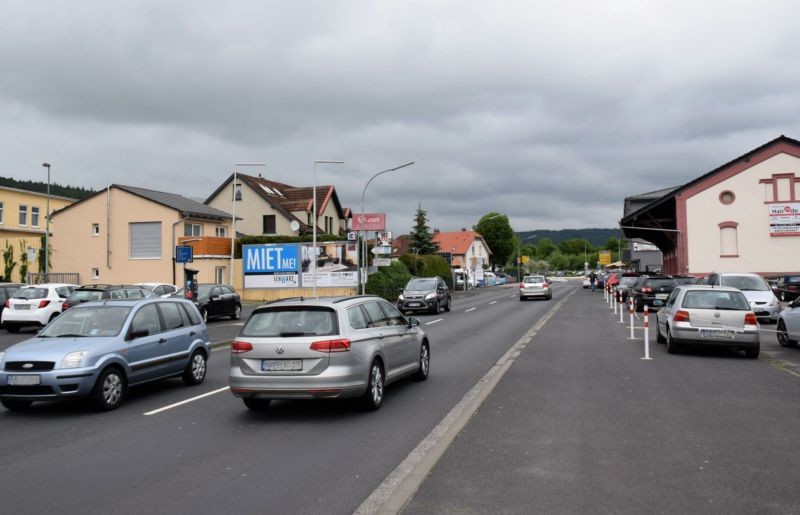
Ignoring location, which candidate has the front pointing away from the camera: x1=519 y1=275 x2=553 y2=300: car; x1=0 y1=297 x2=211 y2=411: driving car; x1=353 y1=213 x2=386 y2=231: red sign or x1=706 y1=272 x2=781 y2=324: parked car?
x1=519 y1=275 x2=553 y2=300: car

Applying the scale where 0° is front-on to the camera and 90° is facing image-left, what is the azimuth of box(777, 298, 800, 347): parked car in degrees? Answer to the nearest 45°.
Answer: approximately 45°

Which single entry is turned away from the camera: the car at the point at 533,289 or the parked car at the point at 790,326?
the car at the point at 533,289

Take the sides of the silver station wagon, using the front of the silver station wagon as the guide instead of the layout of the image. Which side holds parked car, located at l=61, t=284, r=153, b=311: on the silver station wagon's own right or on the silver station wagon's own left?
on the silver station wagon's own left

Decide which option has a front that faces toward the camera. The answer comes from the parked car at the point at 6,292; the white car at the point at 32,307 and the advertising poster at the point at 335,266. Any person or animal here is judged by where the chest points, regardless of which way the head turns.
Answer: the advertising poster

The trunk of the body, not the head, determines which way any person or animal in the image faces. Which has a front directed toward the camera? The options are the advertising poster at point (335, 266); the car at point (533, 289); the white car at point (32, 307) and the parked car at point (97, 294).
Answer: the advertising poster

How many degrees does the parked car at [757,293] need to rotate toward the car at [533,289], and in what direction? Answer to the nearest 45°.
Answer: approximately 180°
